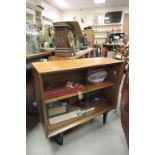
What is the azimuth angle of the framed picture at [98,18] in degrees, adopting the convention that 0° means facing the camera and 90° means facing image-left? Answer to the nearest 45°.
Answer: approximately 0°

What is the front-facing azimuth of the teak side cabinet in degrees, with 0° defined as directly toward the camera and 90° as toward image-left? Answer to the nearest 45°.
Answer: approximately 315°

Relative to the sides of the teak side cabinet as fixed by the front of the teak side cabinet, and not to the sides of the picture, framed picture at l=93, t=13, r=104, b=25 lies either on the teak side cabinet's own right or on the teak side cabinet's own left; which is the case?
on the teak side cabinet's own left

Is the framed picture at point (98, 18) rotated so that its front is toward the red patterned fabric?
yes

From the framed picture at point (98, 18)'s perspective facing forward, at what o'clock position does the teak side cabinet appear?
The teak side cabinet is roughly at 12 o'clock from the framed picture.
